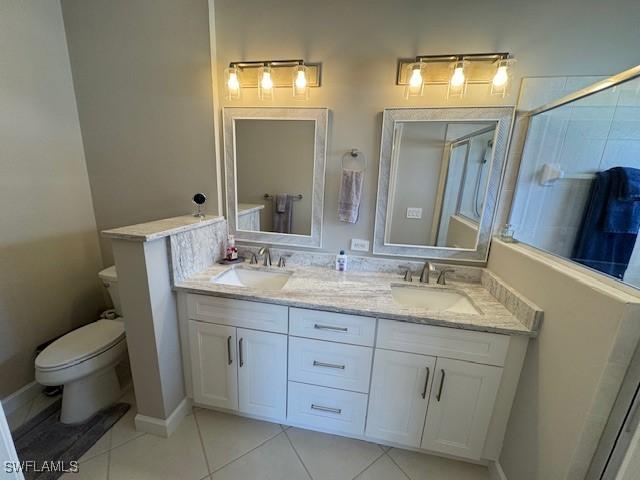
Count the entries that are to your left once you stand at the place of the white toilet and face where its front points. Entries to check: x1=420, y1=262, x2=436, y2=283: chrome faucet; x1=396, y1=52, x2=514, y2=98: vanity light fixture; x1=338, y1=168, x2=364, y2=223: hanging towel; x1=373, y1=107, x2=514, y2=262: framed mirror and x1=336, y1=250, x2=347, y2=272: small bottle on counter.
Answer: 5

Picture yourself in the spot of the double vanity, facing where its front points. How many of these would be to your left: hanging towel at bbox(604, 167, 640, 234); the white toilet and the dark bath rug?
1

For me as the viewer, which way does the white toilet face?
facing the viewer and to the left of the viewer

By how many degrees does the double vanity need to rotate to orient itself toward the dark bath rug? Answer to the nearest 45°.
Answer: approximately 90° to its right

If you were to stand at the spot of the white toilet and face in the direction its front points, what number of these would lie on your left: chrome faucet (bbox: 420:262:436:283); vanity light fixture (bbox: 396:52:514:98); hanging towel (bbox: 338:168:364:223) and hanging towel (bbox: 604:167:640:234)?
4

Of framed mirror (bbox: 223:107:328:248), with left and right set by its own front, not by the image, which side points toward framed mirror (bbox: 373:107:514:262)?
left

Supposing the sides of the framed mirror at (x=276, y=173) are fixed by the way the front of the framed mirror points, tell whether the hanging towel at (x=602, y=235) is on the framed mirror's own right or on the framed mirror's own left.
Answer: on the framed mirror's own left

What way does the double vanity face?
toward the camera

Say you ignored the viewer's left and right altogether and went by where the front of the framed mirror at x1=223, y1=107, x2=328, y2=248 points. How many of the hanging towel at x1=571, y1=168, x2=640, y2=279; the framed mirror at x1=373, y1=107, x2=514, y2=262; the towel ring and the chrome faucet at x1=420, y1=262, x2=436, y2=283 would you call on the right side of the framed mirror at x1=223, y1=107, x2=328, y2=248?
0

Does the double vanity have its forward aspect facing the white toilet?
no

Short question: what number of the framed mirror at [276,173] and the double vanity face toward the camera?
2

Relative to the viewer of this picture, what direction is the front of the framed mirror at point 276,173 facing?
facing the viewer

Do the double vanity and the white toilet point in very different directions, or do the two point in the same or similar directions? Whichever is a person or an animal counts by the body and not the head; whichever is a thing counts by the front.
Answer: same or similar directions

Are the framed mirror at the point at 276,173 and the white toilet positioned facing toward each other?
no

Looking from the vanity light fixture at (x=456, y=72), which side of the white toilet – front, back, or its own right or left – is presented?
left

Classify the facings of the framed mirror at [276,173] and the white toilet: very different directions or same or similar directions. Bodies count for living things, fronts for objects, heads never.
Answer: same or similar directions

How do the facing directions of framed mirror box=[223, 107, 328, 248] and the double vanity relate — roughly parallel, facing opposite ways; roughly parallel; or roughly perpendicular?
roughly parallel

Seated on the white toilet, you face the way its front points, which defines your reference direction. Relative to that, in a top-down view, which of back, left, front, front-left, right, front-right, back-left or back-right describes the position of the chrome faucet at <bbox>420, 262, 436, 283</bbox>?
left
